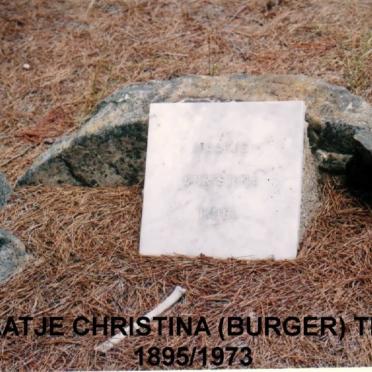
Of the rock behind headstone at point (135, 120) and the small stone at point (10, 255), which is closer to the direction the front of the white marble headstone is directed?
the small stone

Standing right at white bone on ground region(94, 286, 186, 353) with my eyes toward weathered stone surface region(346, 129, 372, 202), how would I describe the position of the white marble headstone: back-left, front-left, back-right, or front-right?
front-left

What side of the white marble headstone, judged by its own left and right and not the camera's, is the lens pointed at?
front

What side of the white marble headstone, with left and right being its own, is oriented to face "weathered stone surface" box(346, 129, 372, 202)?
left

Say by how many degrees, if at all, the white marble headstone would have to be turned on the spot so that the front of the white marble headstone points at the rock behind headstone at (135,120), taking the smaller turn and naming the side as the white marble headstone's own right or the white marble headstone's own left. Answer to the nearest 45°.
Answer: approximately 135° to the white marble headstone's own right

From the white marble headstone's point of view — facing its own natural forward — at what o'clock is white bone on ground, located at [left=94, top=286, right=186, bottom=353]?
The white bone on ground is roughly at 1 o'clock from the white marble headstone.

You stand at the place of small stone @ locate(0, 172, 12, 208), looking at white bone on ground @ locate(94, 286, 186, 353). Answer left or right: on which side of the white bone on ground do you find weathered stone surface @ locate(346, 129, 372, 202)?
left

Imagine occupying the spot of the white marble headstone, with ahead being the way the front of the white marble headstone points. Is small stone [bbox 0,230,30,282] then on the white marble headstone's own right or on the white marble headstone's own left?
on the white marble headstone's own right

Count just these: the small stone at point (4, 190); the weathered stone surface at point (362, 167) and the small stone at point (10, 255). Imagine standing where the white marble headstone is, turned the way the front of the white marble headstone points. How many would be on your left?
1

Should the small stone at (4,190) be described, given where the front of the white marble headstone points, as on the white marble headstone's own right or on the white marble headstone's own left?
on the white marble headstone's own right

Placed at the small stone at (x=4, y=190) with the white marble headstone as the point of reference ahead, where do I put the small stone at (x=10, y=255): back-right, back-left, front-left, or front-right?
front-right
